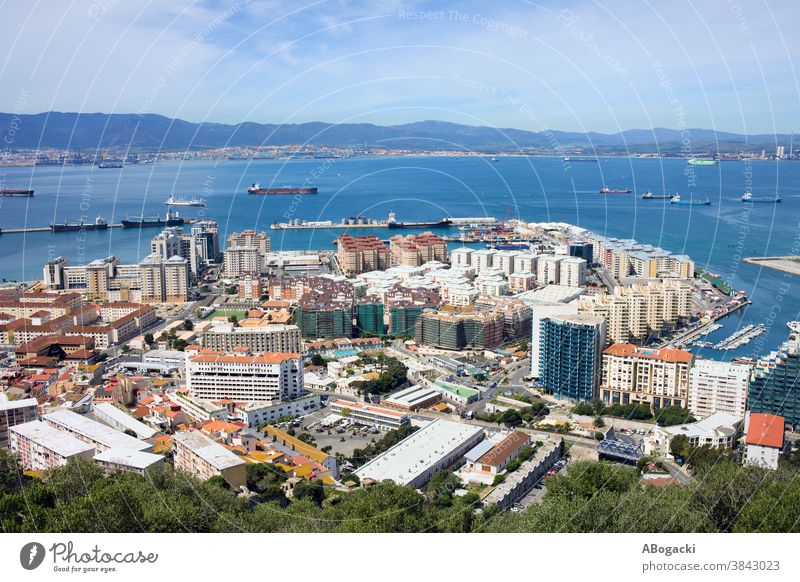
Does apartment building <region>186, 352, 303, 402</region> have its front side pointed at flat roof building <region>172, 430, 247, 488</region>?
yes

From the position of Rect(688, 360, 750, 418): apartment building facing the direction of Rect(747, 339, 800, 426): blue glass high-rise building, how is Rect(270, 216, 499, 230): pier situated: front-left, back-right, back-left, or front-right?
back-left

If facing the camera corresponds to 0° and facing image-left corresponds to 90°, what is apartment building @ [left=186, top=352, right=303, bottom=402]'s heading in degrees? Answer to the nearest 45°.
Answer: approximately 0°

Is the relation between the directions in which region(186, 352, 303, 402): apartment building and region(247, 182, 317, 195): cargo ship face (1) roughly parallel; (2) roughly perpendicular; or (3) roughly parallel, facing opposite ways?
roughly perpendicular

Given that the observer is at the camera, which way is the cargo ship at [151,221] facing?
facing to the left of the viewer

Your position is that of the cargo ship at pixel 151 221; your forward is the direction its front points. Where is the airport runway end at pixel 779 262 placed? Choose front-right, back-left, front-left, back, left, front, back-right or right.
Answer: back-left

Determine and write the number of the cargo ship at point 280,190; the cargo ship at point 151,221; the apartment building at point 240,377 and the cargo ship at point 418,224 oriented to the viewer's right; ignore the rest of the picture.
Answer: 2

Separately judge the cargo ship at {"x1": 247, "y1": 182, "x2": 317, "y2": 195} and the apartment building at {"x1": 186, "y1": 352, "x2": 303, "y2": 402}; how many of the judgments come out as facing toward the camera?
1

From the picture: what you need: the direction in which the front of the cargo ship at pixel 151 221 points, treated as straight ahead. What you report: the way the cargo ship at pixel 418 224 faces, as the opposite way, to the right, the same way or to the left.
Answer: the opposite way

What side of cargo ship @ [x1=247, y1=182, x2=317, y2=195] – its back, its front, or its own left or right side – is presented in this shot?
right

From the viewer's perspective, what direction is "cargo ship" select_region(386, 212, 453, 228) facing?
to the viewer's right

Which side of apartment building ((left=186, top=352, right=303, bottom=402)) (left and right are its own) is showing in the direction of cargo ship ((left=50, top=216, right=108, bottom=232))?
back

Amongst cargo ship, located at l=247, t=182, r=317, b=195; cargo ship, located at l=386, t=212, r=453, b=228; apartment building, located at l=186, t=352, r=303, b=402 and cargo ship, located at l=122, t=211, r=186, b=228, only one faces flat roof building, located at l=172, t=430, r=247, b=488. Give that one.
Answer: the apartment building
